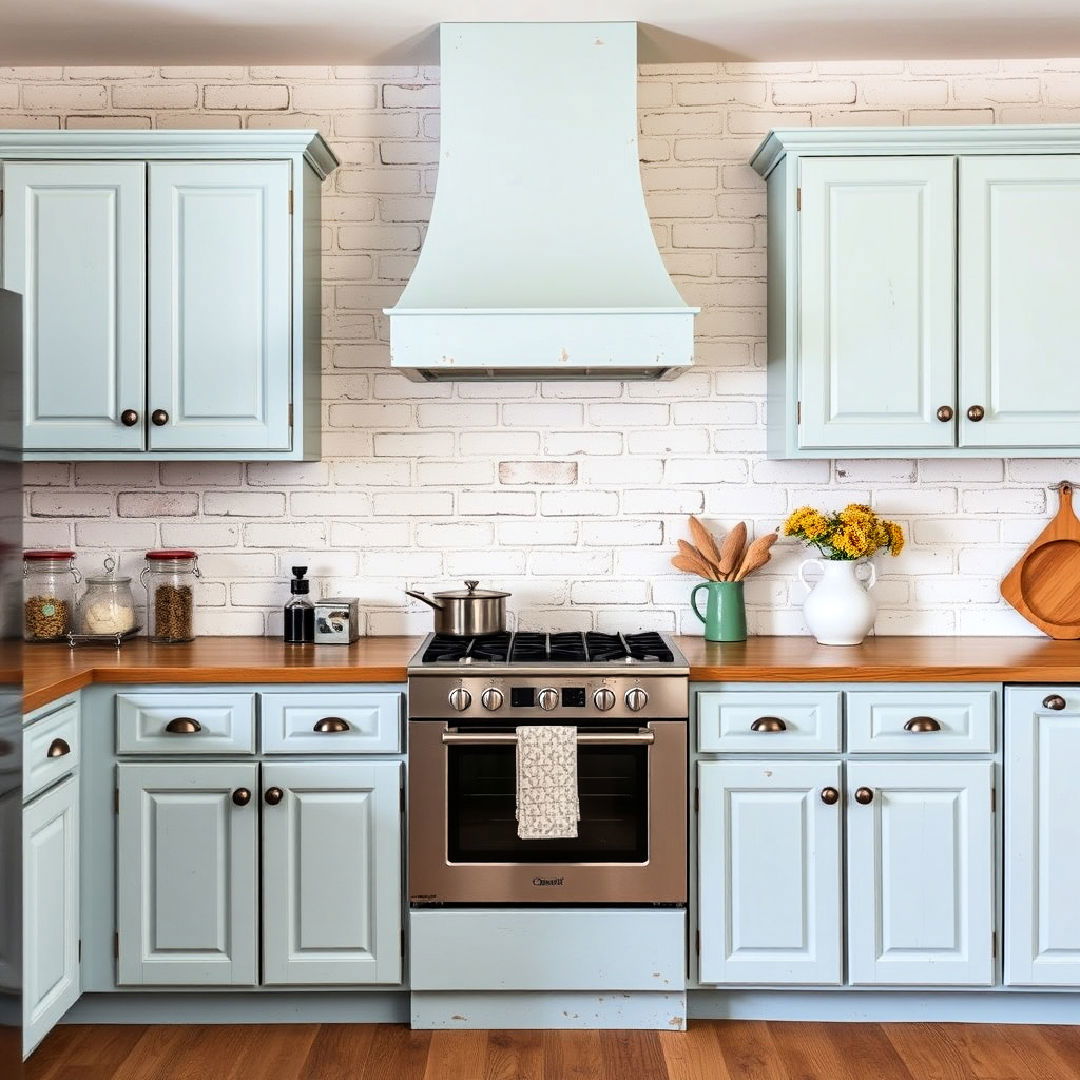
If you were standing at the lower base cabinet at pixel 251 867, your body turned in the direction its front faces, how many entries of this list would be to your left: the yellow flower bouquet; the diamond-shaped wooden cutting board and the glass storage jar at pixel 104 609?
2

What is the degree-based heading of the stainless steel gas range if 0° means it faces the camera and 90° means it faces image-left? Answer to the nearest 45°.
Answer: approximately 0°

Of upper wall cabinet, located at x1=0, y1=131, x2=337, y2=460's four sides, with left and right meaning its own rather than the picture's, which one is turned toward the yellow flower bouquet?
left

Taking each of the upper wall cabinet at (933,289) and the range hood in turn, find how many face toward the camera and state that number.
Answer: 2

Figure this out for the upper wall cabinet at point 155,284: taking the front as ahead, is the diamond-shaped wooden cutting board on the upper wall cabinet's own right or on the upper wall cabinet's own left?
on the upper wall cabinet's own left

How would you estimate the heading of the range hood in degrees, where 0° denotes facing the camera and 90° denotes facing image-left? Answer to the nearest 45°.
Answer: approximately 0°
